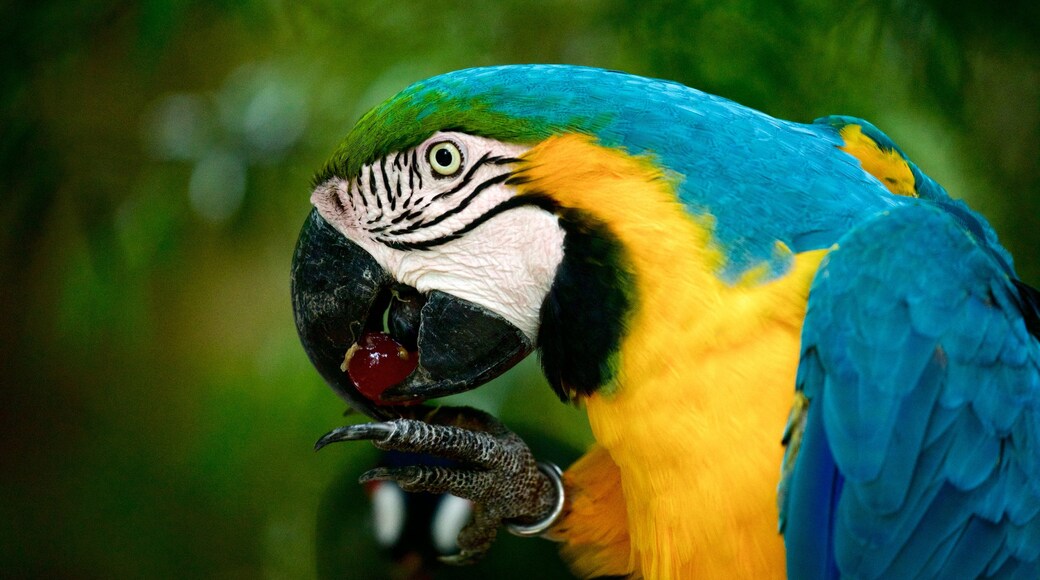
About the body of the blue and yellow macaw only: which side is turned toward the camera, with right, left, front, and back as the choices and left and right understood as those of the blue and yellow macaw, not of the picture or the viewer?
left
